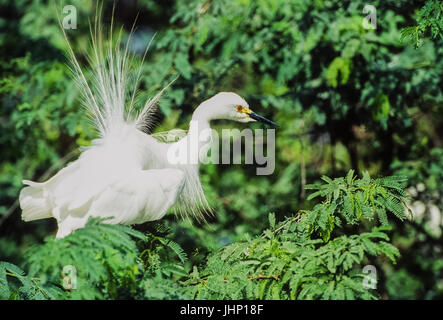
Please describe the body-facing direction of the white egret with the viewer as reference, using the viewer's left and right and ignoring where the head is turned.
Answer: facing to the right of the viewer
